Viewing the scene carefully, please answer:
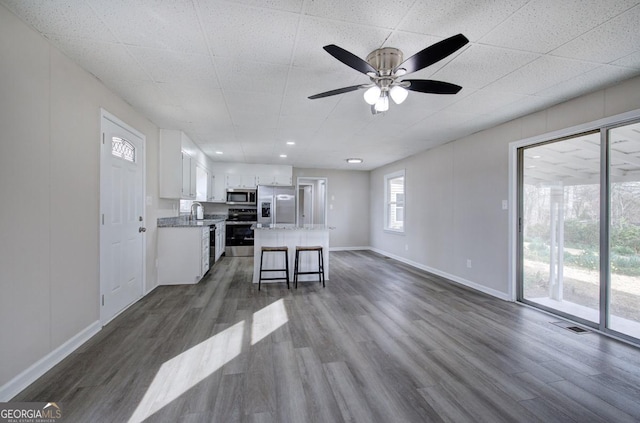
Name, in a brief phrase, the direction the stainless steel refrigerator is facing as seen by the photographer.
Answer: facing the viewer

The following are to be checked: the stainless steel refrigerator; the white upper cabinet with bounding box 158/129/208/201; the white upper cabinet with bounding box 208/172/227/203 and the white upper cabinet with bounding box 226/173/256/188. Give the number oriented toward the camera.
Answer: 3

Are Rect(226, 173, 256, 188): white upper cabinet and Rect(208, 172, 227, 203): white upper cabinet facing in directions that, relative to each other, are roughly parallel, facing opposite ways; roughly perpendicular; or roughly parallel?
roughly parallel

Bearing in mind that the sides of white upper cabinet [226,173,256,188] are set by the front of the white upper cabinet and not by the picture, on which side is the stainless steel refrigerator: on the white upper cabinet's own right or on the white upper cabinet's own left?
on the white upper cabinet's own left

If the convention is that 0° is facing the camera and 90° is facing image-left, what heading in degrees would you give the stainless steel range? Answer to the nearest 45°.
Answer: approximately 0°

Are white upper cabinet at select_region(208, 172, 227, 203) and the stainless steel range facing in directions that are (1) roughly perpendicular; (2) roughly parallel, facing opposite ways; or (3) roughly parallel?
roughly parallel

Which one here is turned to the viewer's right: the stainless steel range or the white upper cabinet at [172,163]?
the white upper cabinet

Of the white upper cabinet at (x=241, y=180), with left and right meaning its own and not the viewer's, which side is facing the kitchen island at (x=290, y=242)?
front

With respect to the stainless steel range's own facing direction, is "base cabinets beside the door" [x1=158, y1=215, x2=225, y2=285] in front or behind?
in front
